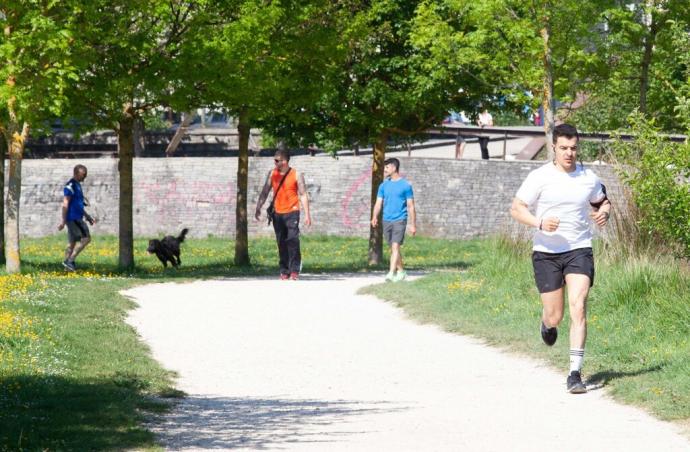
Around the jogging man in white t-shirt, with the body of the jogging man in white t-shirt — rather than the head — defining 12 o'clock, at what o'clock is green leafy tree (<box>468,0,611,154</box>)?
The green leafy tree is roughly at 6 o'clock from the jogging man in white t-shirt.

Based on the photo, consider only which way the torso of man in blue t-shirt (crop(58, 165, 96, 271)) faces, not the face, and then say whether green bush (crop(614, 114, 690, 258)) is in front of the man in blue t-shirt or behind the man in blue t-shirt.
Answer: in front

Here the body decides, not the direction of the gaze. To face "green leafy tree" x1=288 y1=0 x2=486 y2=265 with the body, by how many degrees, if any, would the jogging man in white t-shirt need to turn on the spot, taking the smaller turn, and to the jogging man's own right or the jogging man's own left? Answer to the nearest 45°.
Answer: approximately 180°

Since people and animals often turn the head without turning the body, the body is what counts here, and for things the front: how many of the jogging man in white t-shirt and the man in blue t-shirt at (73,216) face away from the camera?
0

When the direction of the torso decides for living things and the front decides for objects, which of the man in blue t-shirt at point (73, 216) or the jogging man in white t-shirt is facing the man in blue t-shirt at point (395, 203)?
the man in blue t-shirt at point (73, 216)

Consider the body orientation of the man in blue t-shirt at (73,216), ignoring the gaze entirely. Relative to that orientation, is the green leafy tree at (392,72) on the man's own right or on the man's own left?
on the man's own left

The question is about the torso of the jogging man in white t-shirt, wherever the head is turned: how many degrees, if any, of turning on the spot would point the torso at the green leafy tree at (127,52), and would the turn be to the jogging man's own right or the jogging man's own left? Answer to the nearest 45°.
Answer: approximately 135° to the jogging man's own right

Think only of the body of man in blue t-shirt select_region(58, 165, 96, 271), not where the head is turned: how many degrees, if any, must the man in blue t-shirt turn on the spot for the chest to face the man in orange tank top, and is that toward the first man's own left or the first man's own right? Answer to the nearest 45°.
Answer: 0° — they already face them

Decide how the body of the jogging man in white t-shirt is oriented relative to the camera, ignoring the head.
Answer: toward the camera
